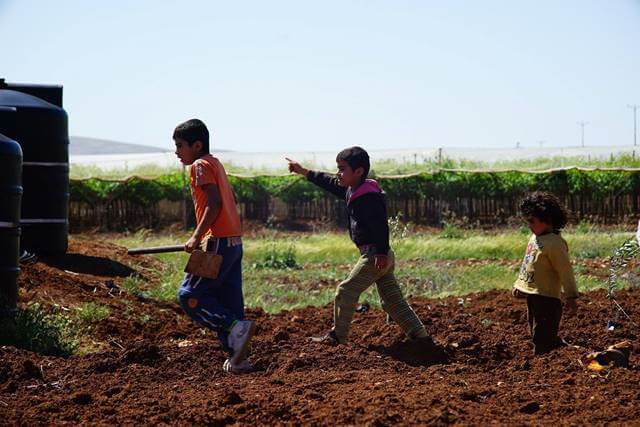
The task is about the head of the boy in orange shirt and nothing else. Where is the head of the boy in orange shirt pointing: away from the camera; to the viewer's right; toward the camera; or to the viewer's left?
to the viewer's left

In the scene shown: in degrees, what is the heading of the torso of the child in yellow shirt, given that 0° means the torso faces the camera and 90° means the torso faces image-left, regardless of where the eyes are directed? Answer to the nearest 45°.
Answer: approximately 45°

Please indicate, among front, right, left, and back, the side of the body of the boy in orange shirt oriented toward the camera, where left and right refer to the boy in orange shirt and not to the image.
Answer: left

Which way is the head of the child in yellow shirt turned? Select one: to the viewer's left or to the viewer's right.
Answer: to the viewer's left

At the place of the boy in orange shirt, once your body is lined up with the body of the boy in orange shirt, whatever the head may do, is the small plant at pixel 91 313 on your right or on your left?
on your right

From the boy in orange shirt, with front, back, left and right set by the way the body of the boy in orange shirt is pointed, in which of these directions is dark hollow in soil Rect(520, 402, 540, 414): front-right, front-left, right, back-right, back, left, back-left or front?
back-left

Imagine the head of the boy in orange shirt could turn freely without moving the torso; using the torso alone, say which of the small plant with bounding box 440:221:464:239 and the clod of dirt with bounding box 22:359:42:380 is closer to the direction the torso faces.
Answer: the clod of dirt

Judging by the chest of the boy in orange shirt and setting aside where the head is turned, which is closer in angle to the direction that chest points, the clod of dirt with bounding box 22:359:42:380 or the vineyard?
the clod of dirt
